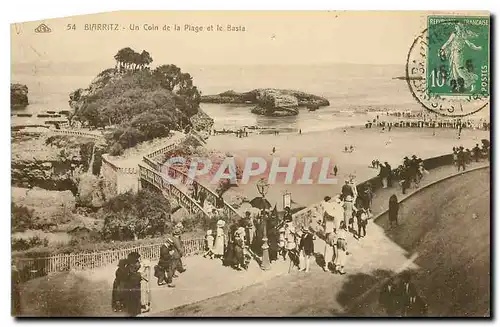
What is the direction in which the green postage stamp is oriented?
toward the camera
